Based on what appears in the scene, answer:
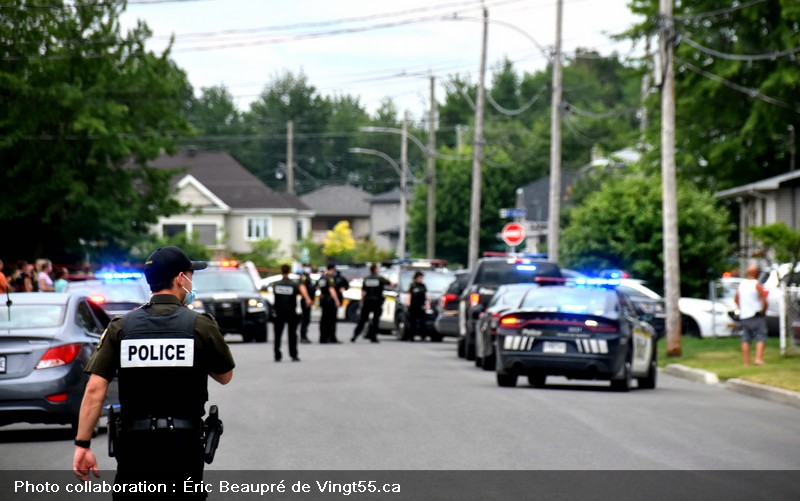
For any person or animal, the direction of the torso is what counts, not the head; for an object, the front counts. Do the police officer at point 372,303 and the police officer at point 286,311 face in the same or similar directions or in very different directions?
same or similar directions

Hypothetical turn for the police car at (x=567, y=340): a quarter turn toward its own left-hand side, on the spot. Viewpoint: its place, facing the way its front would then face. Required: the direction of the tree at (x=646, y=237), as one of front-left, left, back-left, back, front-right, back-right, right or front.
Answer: right

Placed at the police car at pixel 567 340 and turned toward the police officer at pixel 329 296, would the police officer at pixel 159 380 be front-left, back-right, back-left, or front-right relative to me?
back-left

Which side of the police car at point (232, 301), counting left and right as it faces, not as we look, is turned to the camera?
front

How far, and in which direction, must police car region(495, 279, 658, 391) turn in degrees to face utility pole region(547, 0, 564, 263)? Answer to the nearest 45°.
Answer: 0° — it already faces it

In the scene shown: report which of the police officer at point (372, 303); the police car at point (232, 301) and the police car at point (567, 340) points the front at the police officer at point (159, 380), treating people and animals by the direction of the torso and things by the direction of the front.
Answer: the police car at point (232, 301)

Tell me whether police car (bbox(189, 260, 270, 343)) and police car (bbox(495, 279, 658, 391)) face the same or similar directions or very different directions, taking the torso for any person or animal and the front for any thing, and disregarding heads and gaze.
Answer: very different directions

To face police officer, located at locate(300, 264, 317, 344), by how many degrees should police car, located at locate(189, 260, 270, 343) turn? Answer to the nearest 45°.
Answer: approximately 45° to its left

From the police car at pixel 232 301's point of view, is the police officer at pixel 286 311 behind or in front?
in front
